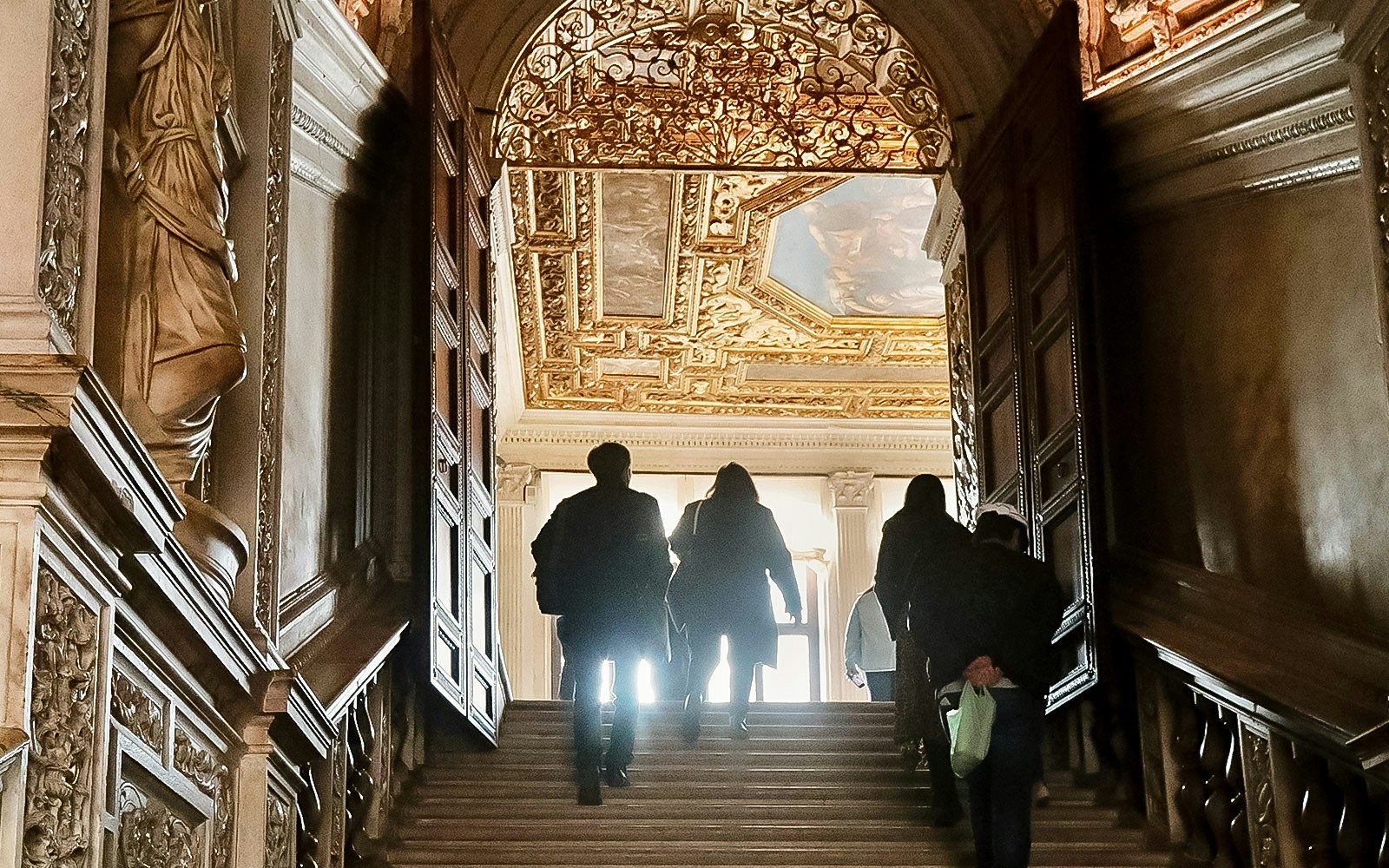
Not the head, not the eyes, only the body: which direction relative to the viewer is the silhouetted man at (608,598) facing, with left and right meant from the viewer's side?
facing away from the viewer

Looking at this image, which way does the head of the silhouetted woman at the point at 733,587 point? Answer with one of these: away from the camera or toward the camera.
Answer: away from the camera

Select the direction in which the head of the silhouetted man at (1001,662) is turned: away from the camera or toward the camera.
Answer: away from the camera

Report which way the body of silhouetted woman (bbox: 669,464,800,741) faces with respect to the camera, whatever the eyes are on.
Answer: away from the camera

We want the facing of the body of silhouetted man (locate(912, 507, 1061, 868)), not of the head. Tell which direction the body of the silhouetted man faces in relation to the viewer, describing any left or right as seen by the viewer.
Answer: facing away from the viewer

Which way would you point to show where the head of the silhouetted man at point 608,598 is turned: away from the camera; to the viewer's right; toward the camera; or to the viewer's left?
away from the camera

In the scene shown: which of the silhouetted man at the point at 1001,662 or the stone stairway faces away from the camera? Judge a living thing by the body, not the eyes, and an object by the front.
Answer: the silhouetted man
